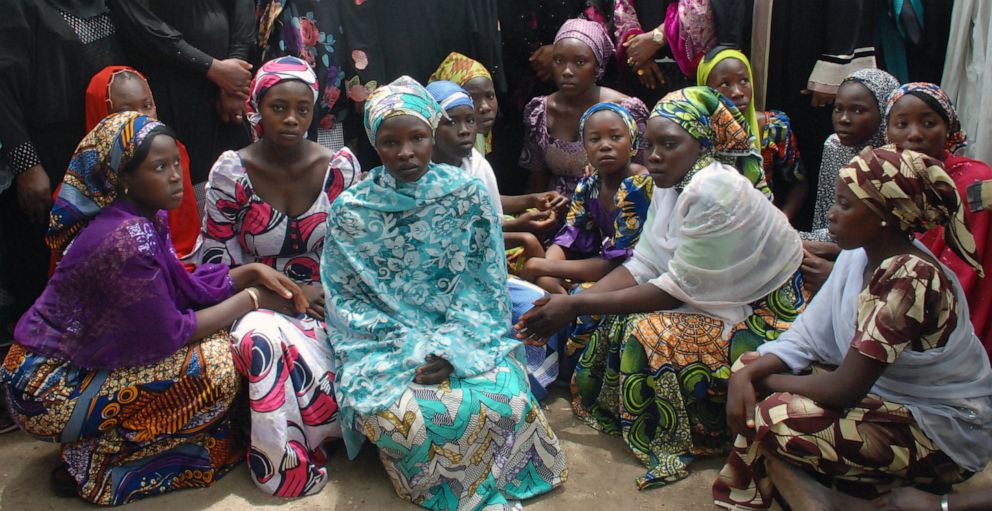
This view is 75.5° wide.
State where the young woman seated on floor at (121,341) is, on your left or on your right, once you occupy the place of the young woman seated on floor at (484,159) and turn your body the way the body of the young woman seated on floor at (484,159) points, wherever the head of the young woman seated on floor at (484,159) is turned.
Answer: on your right

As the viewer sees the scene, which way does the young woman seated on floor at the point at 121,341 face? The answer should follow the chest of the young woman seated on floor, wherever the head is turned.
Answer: to the viewer's right

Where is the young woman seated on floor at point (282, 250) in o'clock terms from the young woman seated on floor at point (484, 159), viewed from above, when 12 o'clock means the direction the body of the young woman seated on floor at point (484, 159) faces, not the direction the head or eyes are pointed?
the young woman seated on floor at point (282, 250) is roughly at 3 o'clock from the young woman seated on floor at point (484, 159).

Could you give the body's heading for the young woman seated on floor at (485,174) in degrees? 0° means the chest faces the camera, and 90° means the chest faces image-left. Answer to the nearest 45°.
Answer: approximately 315°

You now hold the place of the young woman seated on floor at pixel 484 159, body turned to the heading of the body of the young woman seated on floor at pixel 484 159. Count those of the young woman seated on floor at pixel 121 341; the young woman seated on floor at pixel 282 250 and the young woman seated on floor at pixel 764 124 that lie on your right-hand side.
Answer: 2

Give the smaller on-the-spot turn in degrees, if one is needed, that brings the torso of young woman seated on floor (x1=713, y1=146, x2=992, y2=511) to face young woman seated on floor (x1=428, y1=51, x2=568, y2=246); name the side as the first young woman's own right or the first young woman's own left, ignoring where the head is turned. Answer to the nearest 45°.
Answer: approximately 45° to the first young woman's own right

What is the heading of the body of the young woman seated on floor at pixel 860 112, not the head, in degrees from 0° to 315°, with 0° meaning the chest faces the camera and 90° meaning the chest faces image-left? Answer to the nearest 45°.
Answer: approximately 45°

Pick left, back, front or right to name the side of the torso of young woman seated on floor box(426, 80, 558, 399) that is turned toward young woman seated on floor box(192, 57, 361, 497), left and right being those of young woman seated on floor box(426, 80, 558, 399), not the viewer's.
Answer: right

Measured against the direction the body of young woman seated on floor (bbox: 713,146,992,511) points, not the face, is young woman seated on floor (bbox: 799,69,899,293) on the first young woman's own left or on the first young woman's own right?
on the first young woman's own right

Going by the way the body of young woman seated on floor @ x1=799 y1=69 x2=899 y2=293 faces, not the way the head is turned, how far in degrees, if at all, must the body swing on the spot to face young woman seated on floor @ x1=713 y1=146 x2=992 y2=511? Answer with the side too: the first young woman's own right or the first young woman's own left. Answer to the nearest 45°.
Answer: approximately 45° to the first young woman's own left

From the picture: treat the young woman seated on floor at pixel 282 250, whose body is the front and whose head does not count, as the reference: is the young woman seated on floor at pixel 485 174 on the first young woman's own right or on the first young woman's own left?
on the first young woman's own left

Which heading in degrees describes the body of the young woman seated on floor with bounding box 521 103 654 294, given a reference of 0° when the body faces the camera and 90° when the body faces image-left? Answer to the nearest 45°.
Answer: approximately 45°

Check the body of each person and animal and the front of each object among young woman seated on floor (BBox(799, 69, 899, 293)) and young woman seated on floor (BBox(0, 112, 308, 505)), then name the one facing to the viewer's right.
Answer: young woman seated on floor (BBox(0, 112, 308, 505))

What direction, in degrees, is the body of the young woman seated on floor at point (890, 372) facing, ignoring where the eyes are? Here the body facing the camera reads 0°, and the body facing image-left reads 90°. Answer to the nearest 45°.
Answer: approximately 90°
